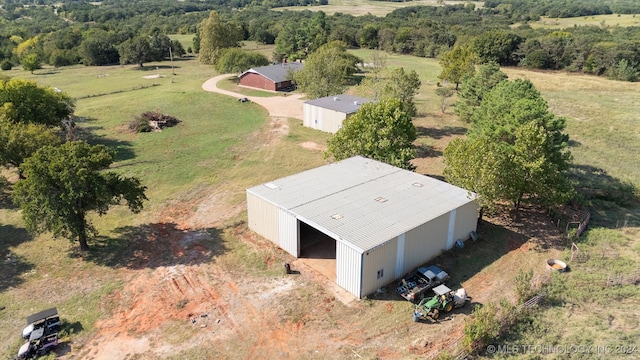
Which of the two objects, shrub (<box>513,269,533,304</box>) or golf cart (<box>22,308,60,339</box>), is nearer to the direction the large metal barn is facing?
the golf cart

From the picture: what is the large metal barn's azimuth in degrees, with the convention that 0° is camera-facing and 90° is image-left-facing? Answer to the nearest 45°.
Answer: approximately 45°

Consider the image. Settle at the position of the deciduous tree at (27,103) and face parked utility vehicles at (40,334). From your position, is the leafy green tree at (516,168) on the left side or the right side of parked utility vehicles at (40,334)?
left

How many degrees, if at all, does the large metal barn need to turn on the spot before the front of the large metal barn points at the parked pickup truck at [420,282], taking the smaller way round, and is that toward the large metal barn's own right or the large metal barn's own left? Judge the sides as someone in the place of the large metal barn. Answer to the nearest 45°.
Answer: approximately 90° to the large metal barn's own left

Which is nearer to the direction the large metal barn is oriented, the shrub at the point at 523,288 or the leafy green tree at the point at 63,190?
the leafy green tree

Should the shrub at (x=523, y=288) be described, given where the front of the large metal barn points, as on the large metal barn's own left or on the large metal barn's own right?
on the large metal barn's own left

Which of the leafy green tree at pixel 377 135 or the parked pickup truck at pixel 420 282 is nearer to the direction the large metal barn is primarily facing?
the parked pickup truck

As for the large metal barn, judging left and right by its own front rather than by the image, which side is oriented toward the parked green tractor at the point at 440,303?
left

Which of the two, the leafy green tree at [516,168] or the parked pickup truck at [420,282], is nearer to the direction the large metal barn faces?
the parked pickup truck

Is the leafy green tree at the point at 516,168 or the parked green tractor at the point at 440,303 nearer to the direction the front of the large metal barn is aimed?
the parked green tractor

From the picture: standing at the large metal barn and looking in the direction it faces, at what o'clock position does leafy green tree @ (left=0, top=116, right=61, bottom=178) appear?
The leafy green tree is roughly at 2 o'clock from the large metal barn.

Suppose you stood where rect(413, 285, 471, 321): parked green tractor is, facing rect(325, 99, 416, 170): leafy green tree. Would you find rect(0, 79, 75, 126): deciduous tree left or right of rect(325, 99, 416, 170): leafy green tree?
left

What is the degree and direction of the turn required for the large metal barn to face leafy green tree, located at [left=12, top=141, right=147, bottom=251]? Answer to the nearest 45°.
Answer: approximately 45° to its right
